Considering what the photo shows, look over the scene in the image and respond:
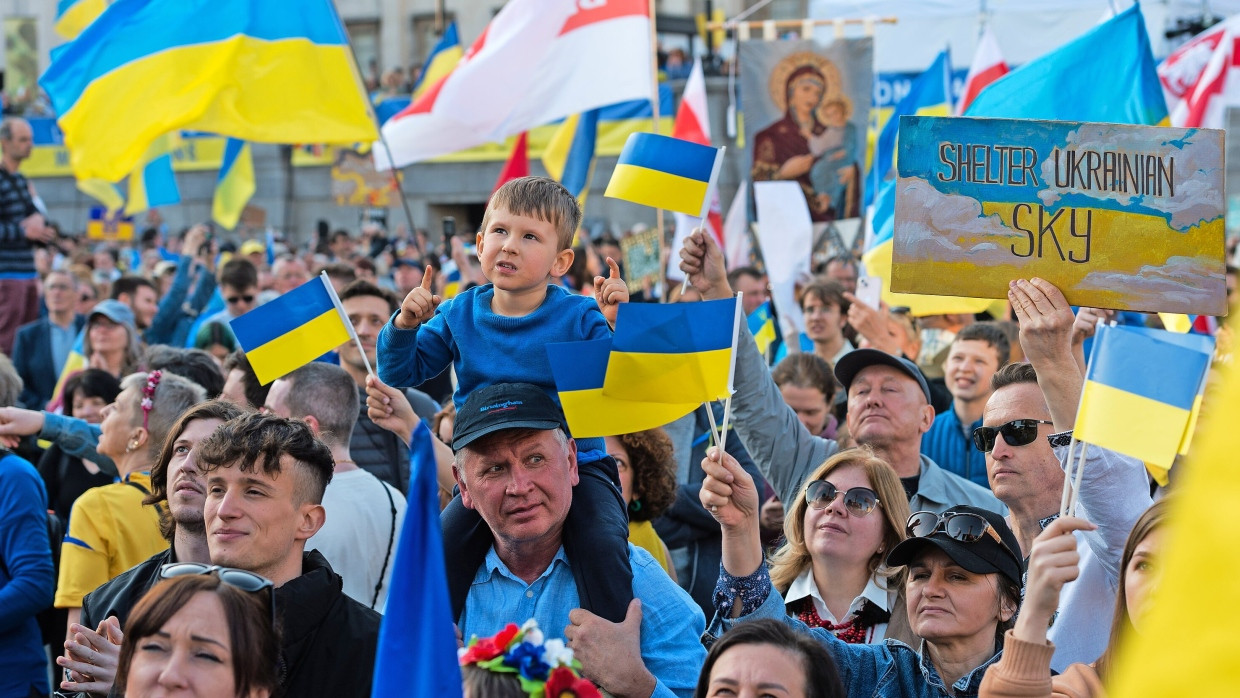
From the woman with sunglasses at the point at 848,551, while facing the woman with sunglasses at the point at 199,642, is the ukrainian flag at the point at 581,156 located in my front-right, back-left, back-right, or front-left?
back-right

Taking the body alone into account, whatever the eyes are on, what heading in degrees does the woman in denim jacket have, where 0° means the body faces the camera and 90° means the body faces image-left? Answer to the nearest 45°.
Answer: approximately 45°

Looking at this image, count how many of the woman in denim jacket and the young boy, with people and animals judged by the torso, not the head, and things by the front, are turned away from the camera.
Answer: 0

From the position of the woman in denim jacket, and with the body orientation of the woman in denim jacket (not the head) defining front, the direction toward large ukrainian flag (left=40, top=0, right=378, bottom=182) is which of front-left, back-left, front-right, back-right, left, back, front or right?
right

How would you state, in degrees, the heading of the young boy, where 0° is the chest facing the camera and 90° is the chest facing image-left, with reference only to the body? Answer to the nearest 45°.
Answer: approximately 0°

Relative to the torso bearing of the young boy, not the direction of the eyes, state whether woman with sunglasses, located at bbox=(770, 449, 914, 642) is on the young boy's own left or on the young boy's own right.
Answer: on the young boy's own left

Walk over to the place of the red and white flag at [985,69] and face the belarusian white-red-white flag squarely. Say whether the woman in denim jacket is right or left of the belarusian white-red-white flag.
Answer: left

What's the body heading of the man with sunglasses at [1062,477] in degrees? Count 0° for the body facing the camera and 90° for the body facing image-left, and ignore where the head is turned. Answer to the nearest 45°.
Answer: approximately 45°
